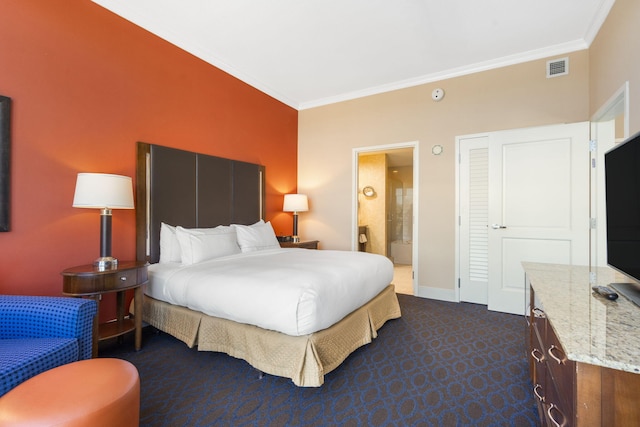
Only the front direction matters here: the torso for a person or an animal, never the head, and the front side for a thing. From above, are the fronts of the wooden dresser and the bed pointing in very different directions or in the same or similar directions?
very different directions

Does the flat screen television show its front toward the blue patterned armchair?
yes

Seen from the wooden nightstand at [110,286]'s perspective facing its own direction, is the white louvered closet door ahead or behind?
ahead

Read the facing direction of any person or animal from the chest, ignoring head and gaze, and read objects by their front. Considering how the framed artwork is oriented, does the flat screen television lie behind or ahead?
ahead

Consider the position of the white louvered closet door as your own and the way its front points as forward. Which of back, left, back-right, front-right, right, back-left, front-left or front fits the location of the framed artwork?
front-right

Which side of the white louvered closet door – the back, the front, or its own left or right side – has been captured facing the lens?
front

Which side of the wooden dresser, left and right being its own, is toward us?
left

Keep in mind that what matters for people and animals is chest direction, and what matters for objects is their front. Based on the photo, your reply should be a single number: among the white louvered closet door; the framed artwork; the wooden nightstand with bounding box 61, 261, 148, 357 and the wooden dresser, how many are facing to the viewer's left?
1

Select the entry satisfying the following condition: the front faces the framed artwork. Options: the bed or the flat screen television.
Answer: the flat screen television

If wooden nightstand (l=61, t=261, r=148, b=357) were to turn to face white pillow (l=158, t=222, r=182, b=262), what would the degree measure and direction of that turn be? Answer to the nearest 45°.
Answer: approximately 90° to its left

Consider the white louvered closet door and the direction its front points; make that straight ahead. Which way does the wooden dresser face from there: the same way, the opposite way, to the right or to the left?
to the right

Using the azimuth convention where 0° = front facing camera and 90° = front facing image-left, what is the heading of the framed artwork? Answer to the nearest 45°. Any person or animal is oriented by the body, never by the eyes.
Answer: approximately 315°

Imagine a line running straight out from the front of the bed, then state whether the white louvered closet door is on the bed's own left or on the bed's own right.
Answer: on the bed's own left
